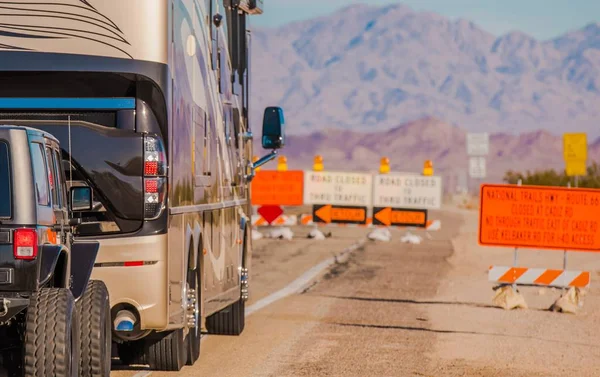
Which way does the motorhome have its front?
away from the camera

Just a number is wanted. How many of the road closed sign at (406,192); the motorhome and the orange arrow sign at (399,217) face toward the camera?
2

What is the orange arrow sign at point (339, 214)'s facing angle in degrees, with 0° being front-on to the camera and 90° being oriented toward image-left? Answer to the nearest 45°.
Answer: approximately 0°

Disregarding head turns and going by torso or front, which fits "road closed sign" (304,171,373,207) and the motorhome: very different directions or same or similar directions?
very different directions

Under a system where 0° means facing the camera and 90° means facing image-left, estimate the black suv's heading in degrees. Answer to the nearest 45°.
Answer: approximately 180°
